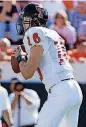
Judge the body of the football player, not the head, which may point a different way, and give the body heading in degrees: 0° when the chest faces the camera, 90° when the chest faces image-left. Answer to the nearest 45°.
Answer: approximately 90°

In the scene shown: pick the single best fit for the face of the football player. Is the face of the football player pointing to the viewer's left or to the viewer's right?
to the viewer's left
